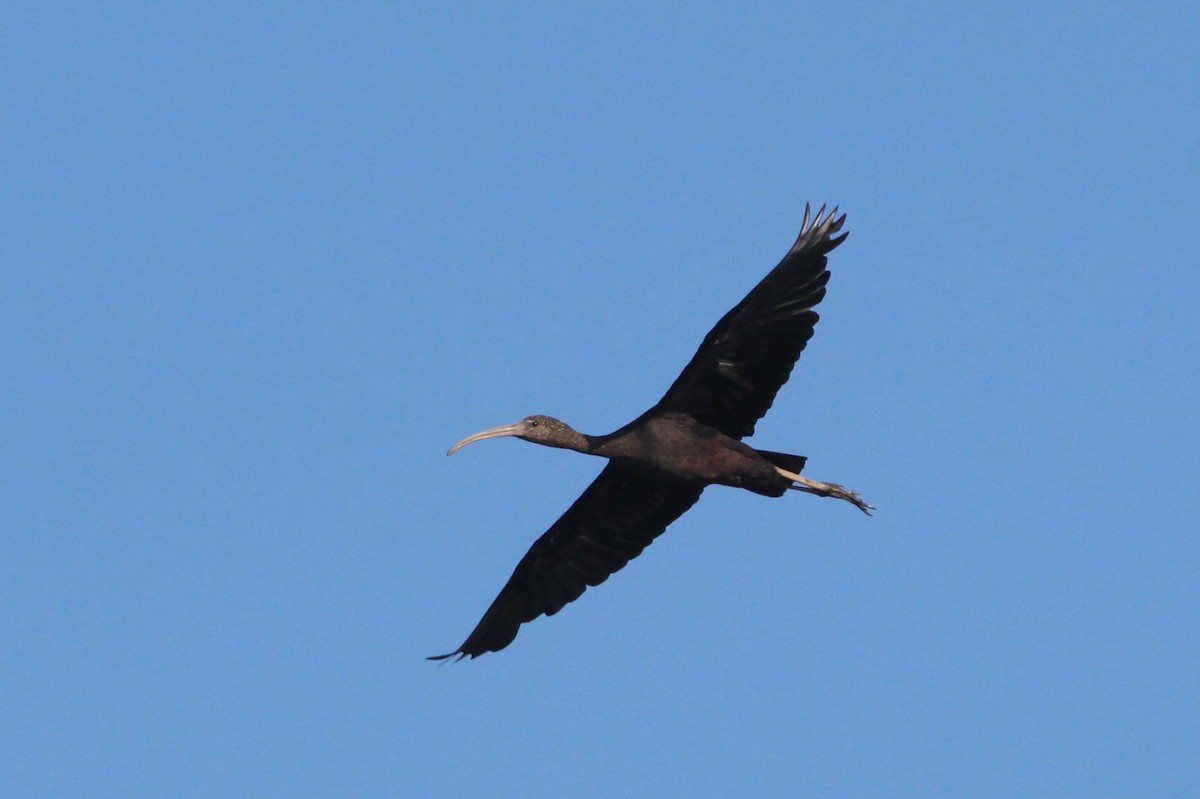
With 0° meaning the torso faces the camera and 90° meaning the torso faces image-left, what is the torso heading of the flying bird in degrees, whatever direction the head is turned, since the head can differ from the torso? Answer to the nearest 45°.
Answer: approximately 90°
